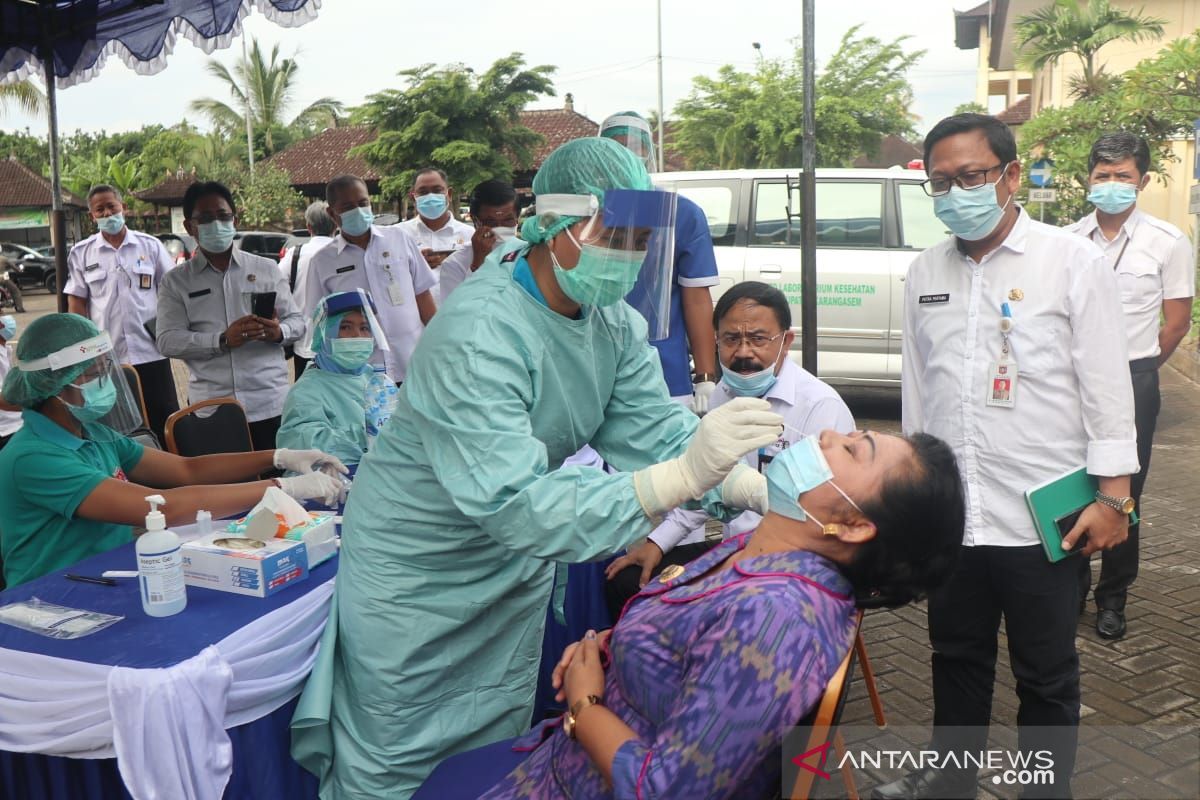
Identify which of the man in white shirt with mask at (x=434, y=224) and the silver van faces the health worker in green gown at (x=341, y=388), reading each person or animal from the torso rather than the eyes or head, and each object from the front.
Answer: the man in white shirt with mask

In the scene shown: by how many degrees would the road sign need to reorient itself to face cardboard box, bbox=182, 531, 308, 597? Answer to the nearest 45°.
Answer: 0° — it already faces it

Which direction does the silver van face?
to the viewer's right

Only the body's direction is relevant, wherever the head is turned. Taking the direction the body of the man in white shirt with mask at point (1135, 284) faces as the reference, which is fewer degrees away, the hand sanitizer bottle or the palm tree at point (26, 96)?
the hand sanitizer bottle

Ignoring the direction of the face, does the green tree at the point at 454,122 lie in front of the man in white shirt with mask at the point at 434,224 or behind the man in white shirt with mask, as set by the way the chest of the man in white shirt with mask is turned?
behind

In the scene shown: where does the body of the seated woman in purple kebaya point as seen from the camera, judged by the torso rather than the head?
to the viewer's left

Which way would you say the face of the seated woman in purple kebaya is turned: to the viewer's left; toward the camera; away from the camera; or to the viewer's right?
to the viewer's left
